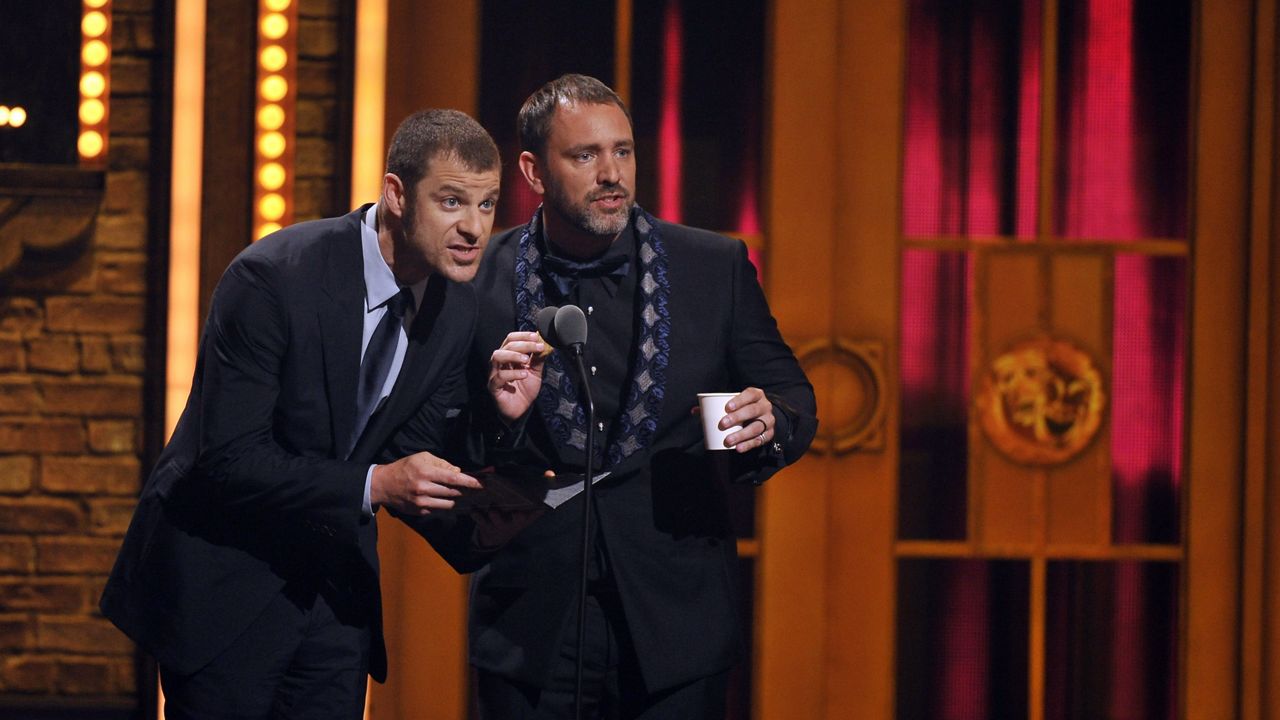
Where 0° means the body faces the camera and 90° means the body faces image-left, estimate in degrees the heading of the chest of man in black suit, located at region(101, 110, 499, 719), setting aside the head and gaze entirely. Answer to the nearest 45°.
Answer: approximately 315°

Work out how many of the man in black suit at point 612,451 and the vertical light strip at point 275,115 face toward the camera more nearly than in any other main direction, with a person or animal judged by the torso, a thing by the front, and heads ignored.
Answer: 2

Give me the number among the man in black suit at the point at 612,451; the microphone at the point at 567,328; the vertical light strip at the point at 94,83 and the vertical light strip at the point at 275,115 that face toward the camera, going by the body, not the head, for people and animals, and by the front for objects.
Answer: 3

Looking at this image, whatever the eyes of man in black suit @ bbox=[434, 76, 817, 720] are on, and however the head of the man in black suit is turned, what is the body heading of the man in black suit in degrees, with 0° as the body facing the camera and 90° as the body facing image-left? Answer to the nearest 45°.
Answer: approximately 0°

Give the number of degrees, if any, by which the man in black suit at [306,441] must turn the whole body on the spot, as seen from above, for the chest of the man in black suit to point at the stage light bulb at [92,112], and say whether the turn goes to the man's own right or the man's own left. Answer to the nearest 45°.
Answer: approximately 135° to the man's own left

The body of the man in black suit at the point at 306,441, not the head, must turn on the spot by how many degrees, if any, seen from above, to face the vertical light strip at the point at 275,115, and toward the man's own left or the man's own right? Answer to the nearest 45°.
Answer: approximately 135° to the man's own left

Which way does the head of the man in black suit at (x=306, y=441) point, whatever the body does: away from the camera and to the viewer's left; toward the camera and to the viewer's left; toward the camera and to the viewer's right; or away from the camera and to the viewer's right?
toward the camera and to the viewer's right
